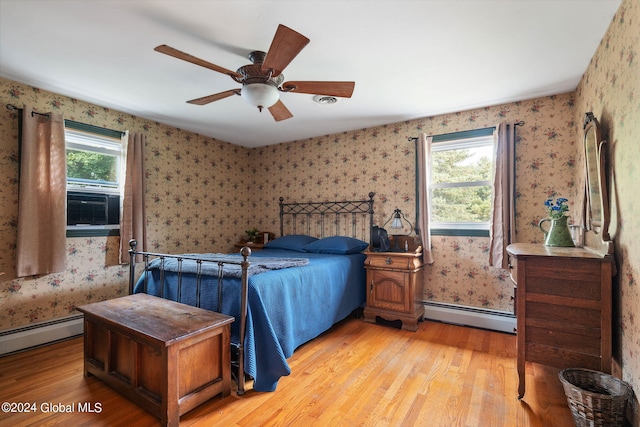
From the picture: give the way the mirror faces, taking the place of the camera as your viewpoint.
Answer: facing to the left of the viewer

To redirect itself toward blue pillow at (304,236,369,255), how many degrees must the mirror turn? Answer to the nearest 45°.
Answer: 0° — it already faces it

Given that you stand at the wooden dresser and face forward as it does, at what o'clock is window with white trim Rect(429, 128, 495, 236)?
The window with white trim is roughly at 2 o'clock from the wooden dresser.

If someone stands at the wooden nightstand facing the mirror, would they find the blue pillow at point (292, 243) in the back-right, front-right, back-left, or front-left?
back-right

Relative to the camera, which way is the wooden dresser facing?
to the viewer's left
